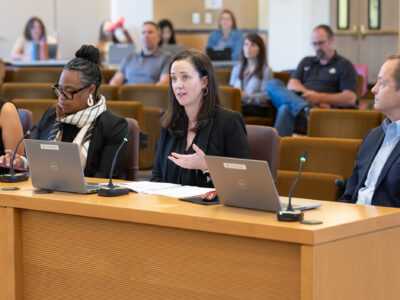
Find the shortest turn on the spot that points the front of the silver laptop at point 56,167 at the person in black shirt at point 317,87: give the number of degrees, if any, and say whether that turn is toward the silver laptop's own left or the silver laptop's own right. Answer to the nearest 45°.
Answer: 0° — it already faces them

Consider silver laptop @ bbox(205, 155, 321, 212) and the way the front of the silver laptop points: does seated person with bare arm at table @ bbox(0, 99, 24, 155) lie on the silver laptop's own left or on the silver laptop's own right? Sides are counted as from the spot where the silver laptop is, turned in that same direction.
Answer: on the silver laptop's own left

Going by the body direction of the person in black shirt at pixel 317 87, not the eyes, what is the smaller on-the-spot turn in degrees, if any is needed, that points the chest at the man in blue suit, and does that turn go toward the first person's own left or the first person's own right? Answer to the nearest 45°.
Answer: approximately 45° to the first person's own left

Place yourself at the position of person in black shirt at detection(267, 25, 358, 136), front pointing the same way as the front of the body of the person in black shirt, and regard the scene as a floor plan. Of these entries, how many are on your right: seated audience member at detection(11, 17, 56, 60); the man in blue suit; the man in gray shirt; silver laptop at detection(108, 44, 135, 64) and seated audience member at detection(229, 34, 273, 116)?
4

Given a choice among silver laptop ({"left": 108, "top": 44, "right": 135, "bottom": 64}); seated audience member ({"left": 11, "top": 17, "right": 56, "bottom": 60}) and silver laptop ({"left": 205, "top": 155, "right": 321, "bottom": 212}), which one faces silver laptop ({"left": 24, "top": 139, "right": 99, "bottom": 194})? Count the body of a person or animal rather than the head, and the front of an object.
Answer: the seated audience member

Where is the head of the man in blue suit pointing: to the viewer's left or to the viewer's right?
to the viewer's left

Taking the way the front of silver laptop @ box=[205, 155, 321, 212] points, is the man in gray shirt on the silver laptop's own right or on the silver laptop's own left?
on the silver laptop's own left

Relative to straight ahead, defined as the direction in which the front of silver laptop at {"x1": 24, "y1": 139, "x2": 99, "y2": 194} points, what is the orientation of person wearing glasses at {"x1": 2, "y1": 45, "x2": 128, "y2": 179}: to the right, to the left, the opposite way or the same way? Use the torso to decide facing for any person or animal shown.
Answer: the opposite way

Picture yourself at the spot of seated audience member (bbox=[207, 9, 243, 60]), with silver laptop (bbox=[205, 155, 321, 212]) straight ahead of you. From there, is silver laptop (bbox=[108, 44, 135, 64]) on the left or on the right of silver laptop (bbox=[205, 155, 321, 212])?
right

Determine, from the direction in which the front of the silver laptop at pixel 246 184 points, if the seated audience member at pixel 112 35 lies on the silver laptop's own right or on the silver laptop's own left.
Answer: on the silver laptop's own left
